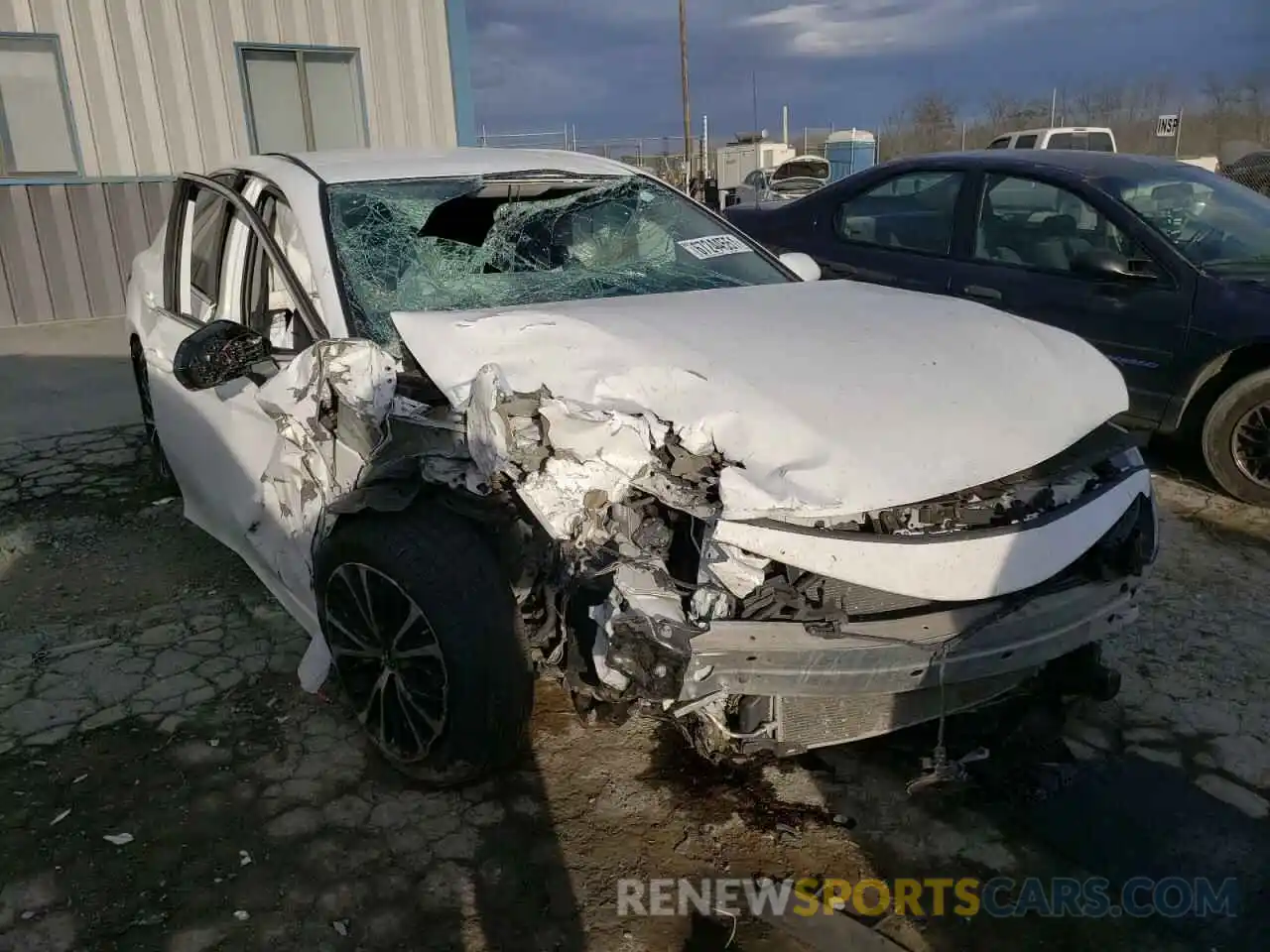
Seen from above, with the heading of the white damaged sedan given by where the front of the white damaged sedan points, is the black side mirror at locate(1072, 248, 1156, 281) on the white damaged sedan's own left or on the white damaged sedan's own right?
on the white damaged sedan's own left

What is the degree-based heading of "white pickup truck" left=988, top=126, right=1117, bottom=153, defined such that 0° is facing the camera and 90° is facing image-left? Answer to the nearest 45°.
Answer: approximately 135°

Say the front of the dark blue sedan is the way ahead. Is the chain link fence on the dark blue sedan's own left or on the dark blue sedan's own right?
on the dark blue sedan's own left

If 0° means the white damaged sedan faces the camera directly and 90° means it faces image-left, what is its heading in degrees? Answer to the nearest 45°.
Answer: approximately 315°

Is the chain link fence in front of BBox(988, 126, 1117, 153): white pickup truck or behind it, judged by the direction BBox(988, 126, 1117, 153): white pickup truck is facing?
behind

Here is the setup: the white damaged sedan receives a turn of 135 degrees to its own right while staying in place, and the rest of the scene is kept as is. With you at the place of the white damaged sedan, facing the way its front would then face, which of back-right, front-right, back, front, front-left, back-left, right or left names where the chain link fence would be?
back-right

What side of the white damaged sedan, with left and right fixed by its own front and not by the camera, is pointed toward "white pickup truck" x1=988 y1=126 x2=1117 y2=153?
left
